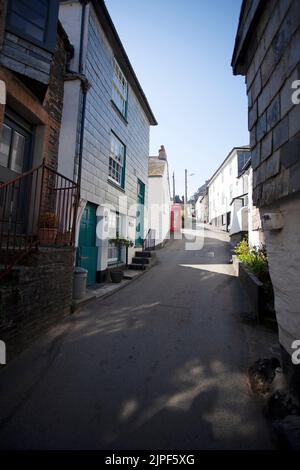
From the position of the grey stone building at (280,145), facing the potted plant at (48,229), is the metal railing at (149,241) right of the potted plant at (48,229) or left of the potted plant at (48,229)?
right

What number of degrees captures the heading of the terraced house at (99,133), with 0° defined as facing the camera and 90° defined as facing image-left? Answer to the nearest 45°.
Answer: approximately 270°

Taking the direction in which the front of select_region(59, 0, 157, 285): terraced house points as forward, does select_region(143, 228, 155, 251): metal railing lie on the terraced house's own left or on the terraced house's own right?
on the terraced house's own left

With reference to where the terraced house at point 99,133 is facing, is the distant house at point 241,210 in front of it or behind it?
in front

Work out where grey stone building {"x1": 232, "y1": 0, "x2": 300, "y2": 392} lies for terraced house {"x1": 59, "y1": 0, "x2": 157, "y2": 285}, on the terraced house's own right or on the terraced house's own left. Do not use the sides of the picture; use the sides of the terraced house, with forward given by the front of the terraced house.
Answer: on the terraced house's own right
